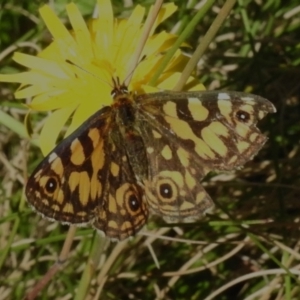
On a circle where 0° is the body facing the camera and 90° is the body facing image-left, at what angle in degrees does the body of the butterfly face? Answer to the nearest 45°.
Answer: approximately 180°
